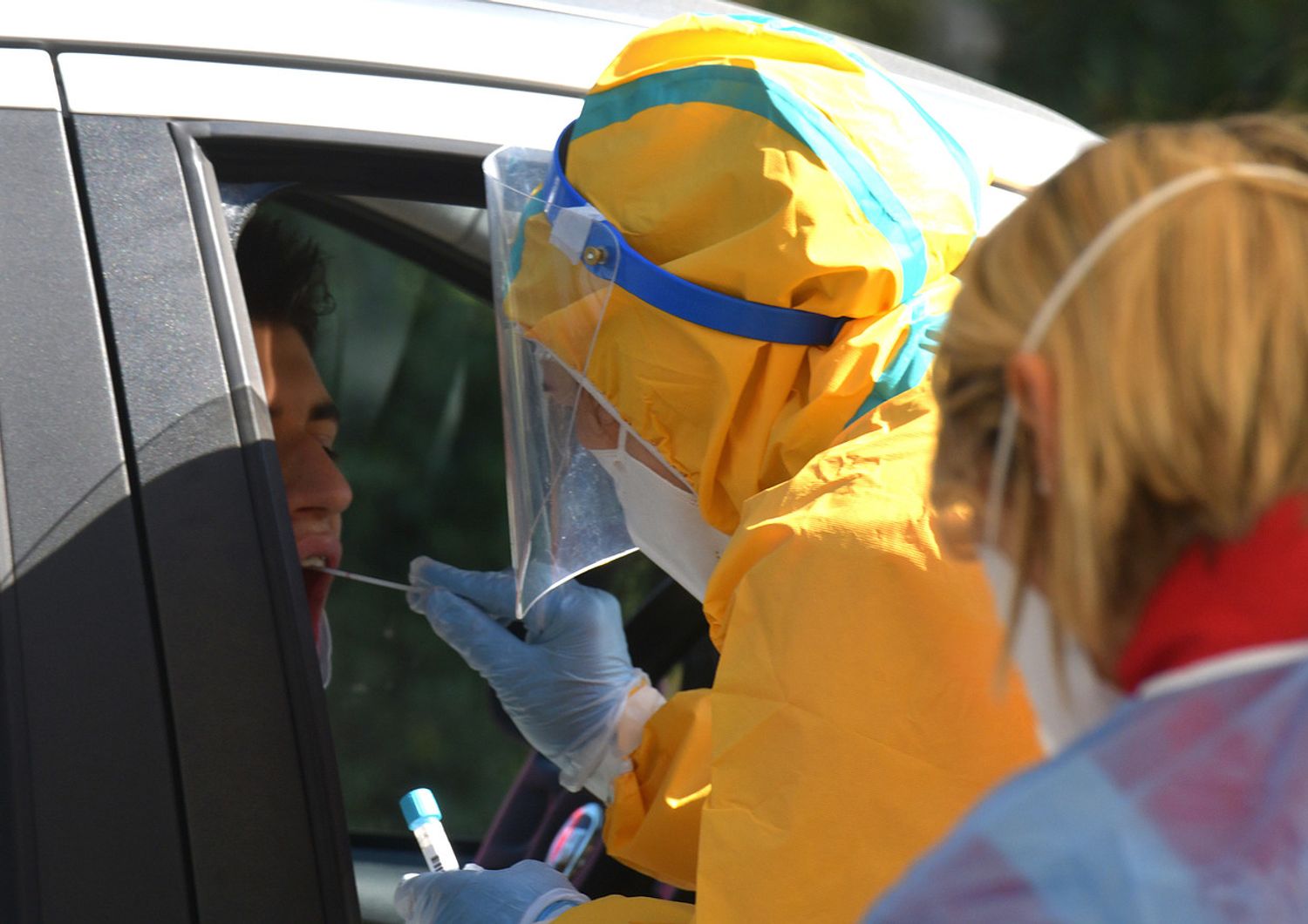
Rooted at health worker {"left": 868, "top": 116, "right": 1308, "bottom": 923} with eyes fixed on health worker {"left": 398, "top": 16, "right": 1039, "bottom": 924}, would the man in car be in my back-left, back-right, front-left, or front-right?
front-left

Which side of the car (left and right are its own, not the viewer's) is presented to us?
right

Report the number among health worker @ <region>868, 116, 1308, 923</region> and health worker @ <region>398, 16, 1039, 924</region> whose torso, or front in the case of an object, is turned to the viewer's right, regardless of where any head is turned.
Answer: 0

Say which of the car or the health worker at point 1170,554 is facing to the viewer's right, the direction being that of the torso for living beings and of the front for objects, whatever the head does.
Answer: the car

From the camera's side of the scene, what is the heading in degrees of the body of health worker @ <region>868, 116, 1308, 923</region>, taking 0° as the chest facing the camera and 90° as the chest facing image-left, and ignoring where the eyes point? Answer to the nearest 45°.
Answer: approximately 135°

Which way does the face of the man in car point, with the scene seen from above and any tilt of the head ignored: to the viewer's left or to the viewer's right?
to the viewer's right

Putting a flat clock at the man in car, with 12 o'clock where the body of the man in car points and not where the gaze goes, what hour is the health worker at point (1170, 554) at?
The health worker is roughly at 1 o'clock from the man in car.

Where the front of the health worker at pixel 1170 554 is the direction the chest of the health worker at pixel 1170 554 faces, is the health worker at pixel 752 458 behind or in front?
in front

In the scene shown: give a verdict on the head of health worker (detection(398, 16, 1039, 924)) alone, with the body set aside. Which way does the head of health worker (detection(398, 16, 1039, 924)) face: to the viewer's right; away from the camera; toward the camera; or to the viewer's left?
to the viewer's left

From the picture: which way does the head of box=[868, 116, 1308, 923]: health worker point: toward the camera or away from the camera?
away from the camera

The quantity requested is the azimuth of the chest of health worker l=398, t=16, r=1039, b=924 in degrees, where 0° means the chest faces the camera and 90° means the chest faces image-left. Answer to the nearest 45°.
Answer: approximately 90°
